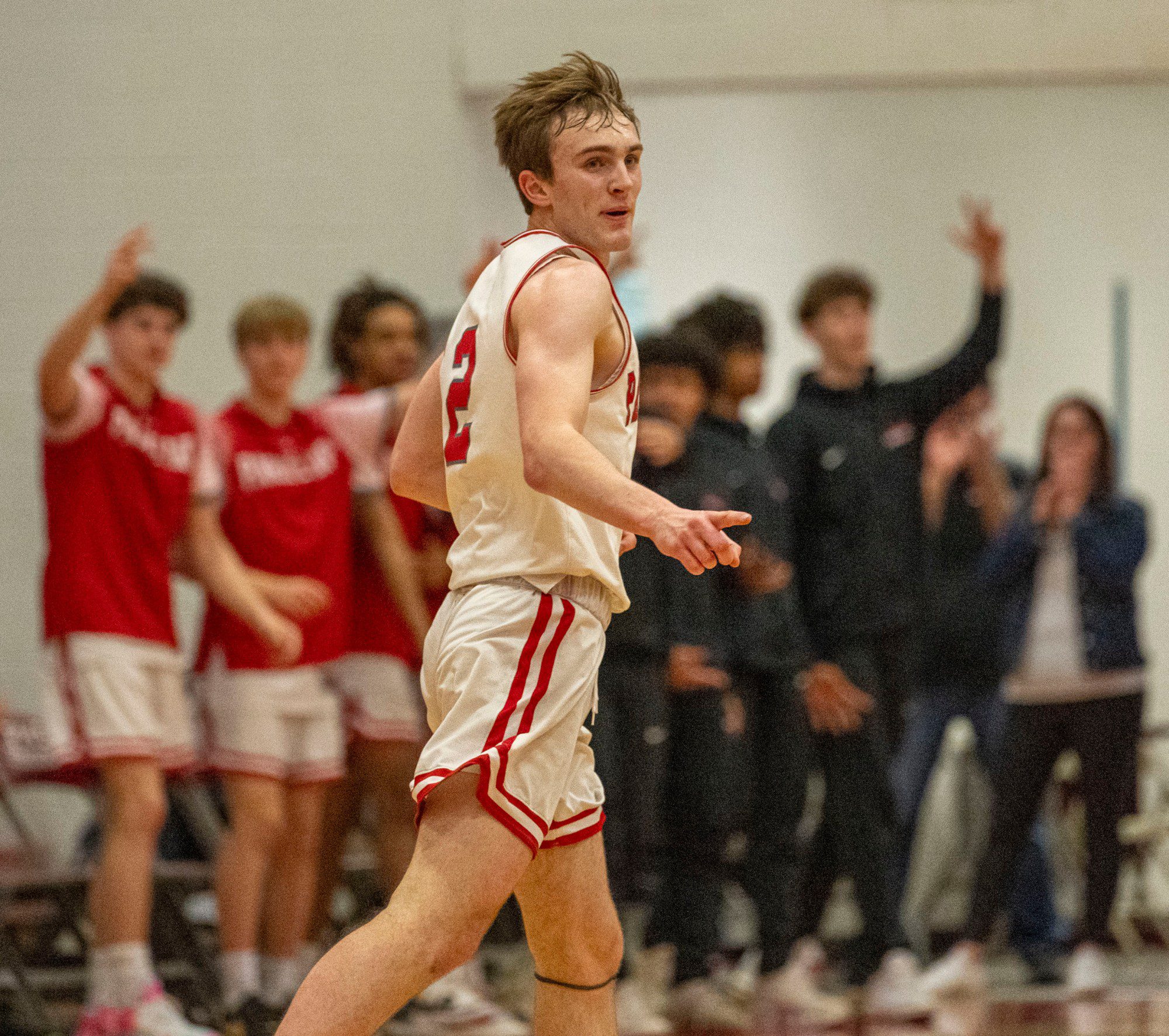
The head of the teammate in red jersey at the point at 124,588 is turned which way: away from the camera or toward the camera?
toward the camera

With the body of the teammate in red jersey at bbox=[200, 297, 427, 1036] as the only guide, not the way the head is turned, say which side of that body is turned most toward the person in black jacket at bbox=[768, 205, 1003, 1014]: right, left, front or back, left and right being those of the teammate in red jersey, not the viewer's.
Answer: left

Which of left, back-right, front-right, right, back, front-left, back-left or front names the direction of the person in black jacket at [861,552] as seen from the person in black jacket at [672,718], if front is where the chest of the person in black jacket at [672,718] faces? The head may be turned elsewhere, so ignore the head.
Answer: left

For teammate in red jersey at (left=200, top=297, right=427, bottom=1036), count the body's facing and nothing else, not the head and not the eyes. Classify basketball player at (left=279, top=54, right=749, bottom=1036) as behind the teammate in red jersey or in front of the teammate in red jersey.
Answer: in front

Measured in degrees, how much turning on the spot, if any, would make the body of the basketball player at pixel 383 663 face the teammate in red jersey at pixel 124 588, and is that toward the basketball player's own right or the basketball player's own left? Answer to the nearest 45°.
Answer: approximately 90° to the basketball player's own right

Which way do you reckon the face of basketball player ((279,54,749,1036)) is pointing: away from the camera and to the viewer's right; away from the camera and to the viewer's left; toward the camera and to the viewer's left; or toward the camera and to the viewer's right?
toward the camera and to the viewer's right

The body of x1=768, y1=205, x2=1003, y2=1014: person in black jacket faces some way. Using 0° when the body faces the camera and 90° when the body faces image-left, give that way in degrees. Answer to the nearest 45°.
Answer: approximately 315°

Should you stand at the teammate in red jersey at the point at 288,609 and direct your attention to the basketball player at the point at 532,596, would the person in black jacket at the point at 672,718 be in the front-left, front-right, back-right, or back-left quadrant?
front-left

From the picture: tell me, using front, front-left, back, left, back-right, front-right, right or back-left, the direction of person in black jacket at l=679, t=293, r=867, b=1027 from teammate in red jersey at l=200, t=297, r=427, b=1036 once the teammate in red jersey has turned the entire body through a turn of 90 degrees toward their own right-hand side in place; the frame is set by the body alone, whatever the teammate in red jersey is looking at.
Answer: back

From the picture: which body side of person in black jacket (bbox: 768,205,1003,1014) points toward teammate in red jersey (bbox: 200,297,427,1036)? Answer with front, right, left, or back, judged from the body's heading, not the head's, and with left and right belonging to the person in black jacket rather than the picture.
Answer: right

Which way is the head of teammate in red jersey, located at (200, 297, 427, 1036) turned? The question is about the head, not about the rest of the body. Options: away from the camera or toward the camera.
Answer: toward the camera

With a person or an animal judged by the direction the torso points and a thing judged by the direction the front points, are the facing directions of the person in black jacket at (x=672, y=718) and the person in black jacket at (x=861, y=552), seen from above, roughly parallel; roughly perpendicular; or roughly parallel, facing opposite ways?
roughly parallel

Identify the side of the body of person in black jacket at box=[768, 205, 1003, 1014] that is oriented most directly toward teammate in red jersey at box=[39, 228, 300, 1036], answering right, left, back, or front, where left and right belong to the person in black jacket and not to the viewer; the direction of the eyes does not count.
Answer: right
